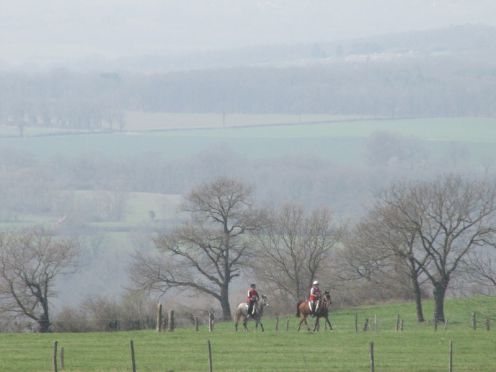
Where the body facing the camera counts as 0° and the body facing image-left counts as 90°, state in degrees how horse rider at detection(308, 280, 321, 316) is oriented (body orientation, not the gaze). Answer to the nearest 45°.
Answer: approximately 270°

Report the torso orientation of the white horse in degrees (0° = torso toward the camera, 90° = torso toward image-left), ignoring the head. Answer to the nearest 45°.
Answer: approximately 270°

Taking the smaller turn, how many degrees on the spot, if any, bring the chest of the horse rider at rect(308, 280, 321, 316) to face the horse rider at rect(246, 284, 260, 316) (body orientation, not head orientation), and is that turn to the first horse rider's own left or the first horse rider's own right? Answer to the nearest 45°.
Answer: approximately 135° to the first horse rider's own right

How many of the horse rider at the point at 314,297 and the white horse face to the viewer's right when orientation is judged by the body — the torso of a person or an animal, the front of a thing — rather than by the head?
2
